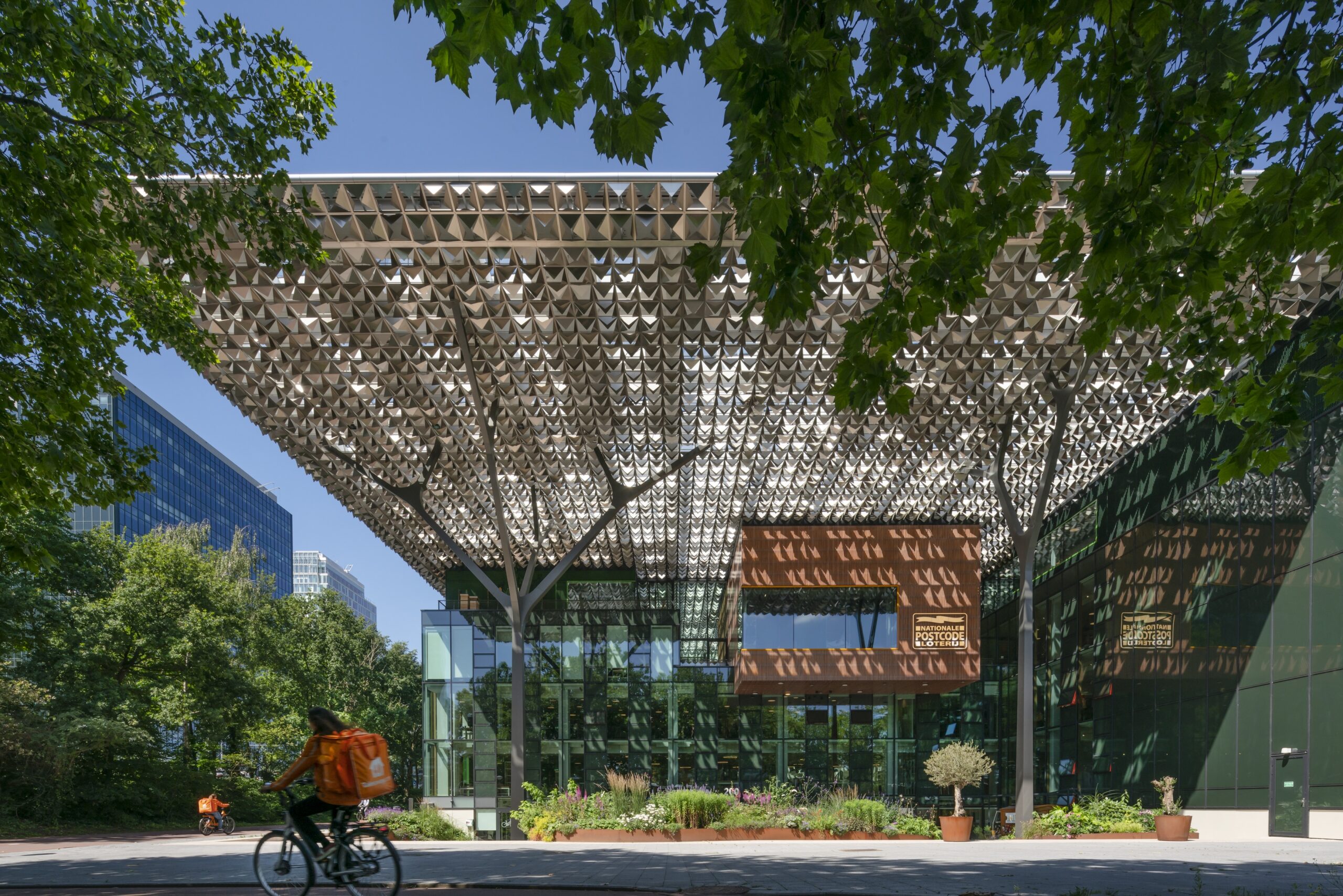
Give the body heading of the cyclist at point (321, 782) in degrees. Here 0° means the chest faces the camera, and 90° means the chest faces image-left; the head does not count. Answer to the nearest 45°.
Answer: approximately 90°

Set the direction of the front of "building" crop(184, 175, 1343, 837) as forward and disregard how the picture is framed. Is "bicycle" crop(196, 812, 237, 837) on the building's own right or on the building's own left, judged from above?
on the building's own right

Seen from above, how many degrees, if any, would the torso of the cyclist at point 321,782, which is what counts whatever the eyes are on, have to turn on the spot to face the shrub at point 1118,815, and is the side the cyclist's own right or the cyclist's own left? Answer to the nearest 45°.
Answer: approximately 135° to the cyclist's own right

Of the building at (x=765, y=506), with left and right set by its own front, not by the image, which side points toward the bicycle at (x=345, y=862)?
front

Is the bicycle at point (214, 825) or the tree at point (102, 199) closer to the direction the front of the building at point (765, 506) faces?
the tree

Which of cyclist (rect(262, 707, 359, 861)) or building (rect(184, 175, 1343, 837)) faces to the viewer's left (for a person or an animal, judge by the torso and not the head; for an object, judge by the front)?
the cyclist

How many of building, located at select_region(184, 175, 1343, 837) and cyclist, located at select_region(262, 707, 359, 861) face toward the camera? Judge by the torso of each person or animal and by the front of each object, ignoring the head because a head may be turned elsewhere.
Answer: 1

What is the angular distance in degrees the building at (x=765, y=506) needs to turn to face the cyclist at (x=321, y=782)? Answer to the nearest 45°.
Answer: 0° — it already faces them

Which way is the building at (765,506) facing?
toward the camera
